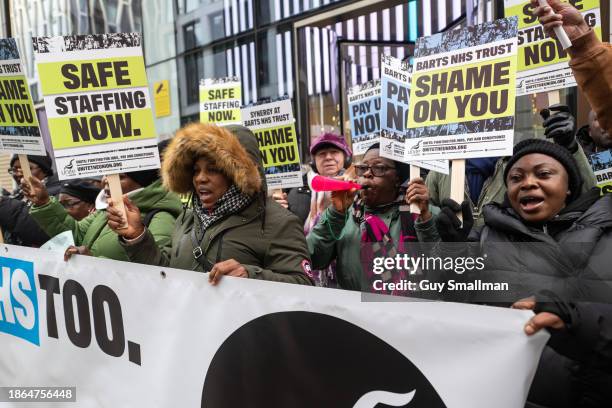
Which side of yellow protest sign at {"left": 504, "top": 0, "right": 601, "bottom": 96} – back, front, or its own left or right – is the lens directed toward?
front

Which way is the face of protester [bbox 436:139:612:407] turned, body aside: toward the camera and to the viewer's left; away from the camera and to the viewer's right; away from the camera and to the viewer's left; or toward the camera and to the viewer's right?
toward the camera and to the viewer's left

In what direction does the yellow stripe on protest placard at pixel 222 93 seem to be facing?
toward the camera

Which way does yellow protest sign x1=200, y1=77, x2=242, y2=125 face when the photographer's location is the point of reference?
facing the viewer

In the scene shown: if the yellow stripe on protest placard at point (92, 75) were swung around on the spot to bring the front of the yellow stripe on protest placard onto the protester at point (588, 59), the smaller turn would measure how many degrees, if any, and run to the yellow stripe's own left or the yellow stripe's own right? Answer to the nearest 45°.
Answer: approximately 45° to the yellow stripe's own left

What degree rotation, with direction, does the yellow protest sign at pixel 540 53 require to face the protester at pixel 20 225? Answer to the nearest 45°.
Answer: approximately 90° to its right

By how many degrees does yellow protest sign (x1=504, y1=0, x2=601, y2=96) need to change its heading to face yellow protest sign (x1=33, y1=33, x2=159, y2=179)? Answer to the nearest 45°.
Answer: approximately 45° to its right

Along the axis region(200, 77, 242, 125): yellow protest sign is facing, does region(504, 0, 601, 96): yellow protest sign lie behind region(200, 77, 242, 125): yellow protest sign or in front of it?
in front

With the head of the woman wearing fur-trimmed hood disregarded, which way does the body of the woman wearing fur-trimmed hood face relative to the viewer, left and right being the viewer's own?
facing the viewer and to the left of the viewer
